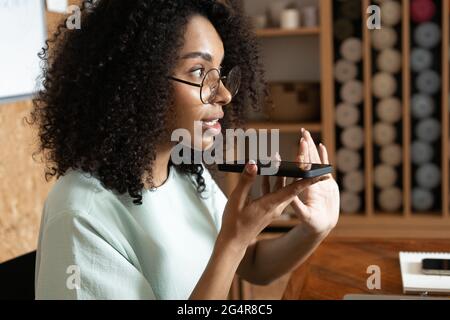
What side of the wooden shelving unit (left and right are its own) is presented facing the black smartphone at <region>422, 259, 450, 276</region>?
front

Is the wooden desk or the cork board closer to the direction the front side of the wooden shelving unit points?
the wooden desk

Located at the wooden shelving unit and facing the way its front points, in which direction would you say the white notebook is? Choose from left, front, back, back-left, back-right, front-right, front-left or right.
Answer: front

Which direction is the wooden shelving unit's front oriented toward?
toward the camera

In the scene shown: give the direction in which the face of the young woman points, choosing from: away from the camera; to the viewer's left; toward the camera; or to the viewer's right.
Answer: to the viewer's right

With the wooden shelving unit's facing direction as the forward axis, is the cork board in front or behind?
in front

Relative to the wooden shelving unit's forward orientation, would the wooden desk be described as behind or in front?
in front
